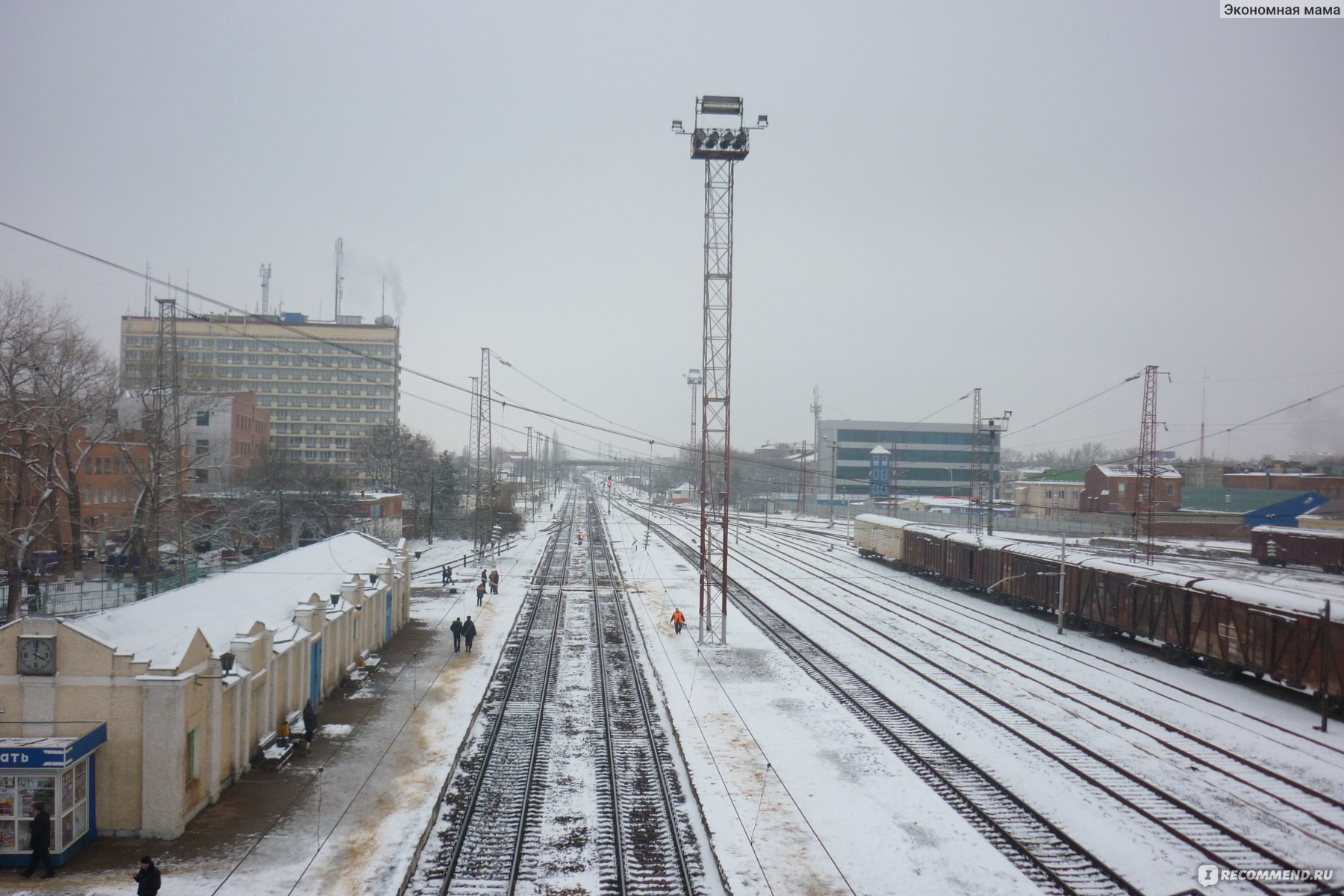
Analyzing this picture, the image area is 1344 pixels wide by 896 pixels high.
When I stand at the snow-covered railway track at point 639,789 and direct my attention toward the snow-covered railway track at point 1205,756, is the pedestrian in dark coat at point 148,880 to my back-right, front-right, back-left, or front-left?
back-right

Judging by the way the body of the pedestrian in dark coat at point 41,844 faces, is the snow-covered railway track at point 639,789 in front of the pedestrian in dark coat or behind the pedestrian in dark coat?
behind
